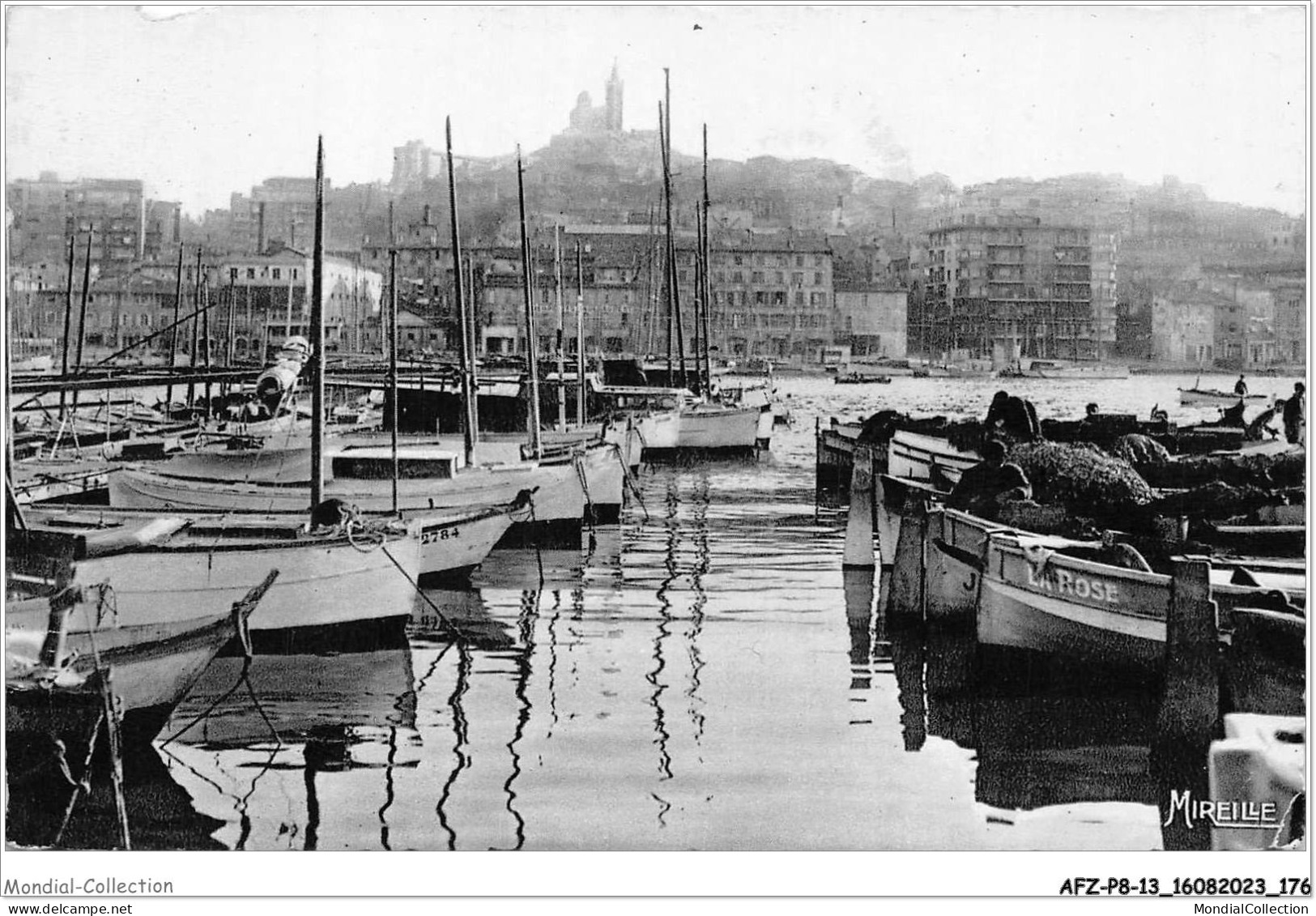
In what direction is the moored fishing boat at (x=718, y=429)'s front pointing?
to the viewer's right

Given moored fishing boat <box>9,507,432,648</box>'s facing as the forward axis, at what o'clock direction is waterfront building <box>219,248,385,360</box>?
The waterfront building is roughly at 9 o'clock from the moored fishing boat.

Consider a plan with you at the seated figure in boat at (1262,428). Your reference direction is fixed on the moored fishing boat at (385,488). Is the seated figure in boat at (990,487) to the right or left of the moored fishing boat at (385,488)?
left

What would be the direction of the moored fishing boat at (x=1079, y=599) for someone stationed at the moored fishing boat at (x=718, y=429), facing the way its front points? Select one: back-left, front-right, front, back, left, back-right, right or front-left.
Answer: right

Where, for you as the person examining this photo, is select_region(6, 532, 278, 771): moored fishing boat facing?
facing to the right of the viewer

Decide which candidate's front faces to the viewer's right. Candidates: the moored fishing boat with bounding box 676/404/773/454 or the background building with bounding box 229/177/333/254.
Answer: the moored fishing boat

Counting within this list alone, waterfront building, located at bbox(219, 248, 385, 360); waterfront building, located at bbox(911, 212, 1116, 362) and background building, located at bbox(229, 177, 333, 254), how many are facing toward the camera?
3

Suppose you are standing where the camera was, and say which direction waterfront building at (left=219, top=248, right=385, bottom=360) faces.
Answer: facing the viewer

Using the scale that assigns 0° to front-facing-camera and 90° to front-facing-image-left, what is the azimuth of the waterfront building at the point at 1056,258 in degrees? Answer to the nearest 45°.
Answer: approximately 0°

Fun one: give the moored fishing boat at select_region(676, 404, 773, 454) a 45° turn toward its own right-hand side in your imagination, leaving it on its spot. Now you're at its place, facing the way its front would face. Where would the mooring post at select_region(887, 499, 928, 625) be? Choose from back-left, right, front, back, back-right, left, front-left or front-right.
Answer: front-right

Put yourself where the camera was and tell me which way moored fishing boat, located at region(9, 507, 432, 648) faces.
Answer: facing to the right of the viewer

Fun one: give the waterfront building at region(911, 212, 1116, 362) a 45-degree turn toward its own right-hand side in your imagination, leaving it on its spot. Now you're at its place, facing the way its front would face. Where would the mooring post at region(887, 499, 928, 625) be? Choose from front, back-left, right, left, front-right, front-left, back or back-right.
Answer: front-left

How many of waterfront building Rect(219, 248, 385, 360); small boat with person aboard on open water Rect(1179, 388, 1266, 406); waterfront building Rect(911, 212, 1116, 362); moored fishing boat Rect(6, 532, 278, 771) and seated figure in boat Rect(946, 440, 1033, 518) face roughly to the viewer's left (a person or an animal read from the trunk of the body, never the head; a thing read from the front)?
1
